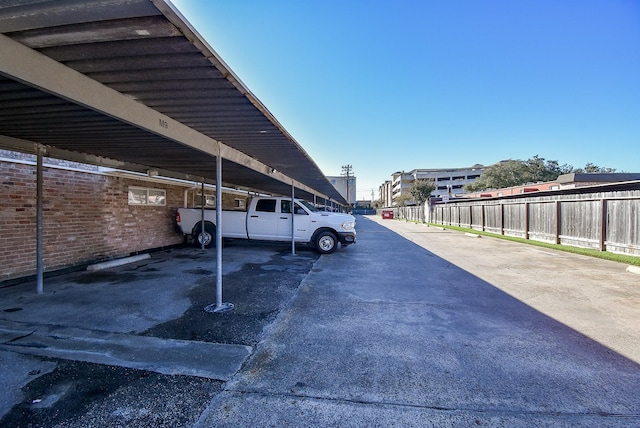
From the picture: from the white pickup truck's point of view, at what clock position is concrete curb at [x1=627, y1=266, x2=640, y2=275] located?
The concrete curb is roughly at 1 o'clock from the white pickup truck.

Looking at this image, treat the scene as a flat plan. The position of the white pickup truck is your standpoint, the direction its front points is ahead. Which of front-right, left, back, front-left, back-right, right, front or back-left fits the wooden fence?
front

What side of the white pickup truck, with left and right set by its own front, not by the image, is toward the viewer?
right
